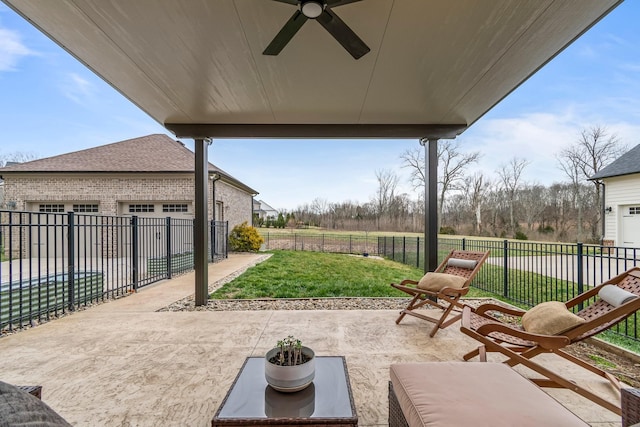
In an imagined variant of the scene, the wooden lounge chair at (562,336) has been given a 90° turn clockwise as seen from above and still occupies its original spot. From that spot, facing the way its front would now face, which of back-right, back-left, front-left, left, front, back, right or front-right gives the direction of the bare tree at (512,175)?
front

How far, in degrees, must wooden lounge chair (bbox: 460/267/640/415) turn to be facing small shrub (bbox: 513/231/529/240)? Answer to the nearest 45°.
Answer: approximately 90° to its right

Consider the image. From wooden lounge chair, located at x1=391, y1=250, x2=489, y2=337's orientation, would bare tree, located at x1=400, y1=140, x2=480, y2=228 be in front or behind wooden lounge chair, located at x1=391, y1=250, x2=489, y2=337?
behind

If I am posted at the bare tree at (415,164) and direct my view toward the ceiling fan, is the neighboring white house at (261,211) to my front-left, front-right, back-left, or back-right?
back-right

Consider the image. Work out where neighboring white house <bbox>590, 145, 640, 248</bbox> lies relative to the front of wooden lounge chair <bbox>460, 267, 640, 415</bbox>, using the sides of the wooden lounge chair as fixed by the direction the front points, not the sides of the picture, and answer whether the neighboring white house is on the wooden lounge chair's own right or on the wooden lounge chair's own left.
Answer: on the wooden lounge chair's own right

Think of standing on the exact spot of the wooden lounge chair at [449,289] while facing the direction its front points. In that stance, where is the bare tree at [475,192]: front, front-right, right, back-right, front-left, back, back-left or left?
back-right

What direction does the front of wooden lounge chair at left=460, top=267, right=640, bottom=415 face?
to the viewer's left

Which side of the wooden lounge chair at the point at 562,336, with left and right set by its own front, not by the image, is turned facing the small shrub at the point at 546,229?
right

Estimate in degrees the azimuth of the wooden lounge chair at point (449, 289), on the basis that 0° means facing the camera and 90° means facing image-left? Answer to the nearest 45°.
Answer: approximately 45°

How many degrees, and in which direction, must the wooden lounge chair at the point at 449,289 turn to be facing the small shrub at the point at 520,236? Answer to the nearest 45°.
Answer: approximately 135° to its right

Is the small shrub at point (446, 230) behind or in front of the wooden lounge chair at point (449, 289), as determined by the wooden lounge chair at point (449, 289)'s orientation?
behind

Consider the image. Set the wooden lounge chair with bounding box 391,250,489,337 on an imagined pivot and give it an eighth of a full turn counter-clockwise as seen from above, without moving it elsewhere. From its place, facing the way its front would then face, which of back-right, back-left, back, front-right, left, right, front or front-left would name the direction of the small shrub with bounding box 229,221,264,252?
back-right

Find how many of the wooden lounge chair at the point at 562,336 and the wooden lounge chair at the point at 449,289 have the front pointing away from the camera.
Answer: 0

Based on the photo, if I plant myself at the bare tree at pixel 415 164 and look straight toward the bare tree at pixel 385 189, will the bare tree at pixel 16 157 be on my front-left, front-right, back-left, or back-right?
front-left

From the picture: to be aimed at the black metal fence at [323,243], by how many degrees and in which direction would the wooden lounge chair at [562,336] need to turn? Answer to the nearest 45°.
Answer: approximately 45° to its right

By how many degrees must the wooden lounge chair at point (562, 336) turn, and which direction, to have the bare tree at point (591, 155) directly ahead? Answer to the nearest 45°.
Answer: approximately 90° to its right
